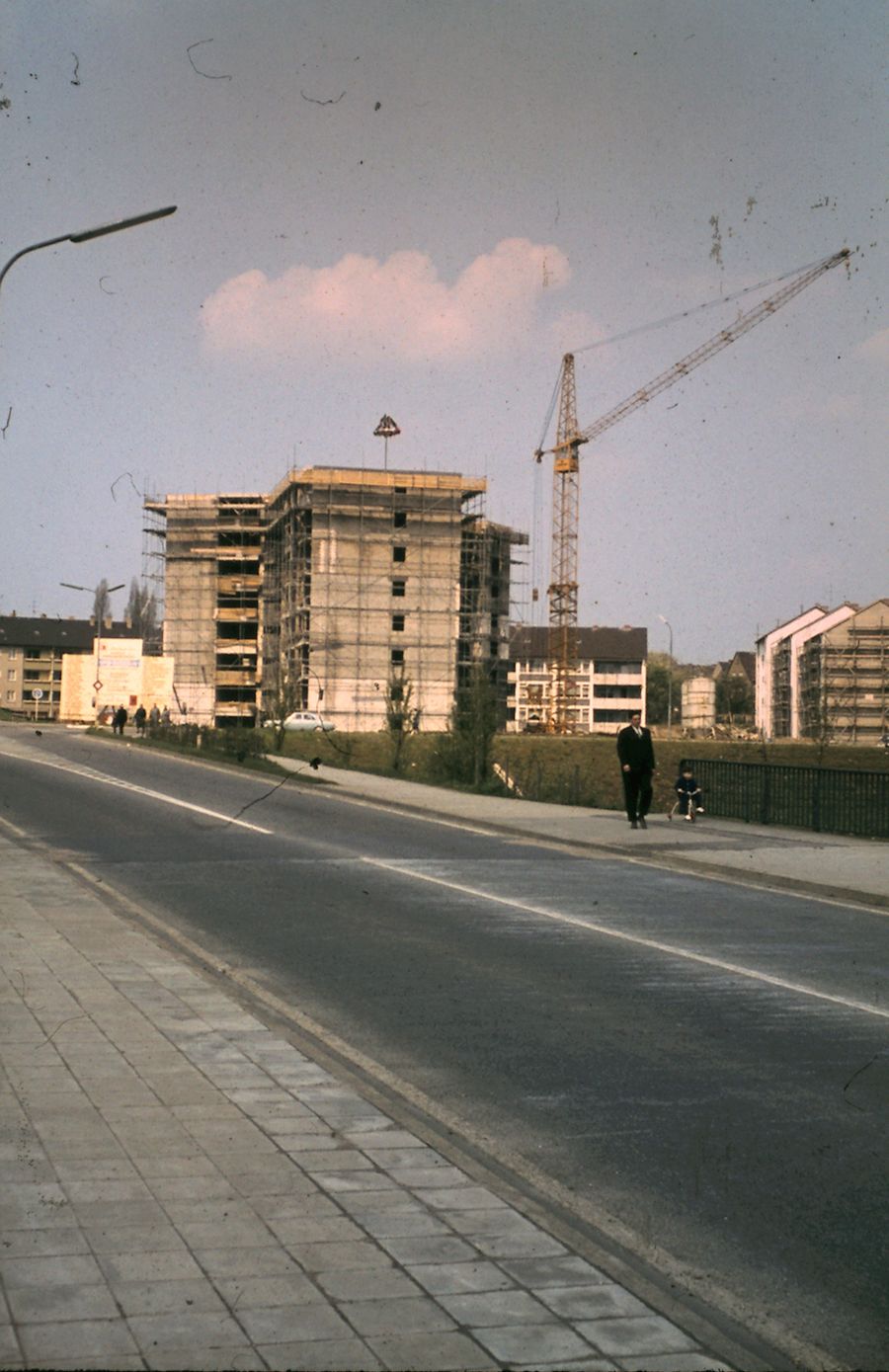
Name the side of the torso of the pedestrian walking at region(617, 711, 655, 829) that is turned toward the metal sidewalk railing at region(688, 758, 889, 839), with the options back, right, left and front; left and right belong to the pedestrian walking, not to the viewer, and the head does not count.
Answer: left

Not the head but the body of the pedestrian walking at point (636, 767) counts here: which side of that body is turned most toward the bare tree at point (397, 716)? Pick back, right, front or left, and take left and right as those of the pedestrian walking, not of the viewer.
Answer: back

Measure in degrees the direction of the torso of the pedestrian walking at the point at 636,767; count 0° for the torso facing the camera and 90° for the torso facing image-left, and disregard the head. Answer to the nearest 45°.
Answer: approximately 315°

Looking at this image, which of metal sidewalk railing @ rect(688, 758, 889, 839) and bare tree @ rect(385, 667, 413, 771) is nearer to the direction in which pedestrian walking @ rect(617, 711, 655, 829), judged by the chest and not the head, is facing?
the metal sidewalk railing
